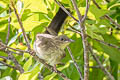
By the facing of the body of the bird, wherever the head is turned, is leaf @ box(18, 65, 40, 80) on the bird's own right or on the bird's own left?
on the bird's own right

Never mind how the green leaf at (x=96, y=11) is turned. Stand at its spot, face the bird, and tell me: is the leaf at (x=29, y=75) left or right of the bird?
left
